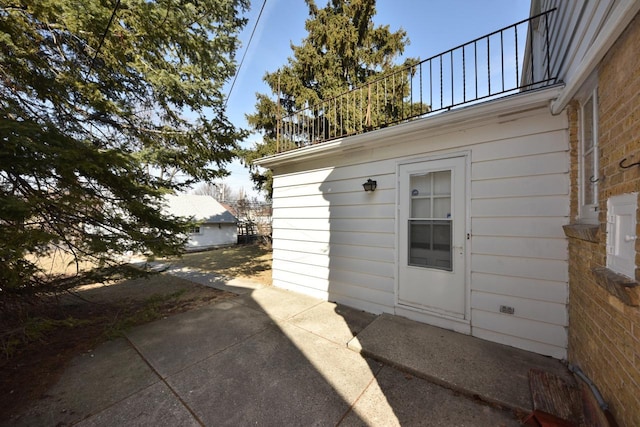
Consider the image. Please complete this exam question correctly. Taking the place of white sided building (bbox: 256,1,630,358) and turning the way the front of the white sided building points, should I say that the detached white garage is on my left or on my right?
on my right

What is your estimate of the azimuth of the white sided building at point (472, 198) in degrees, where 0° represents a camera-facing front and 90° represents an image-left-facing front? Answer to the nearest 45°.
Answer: approximately 45°

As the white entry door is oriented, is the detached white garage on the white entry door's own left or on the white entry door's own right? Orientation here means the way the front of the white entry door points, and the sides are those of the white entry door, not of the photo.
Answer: on the white entry door's own right
